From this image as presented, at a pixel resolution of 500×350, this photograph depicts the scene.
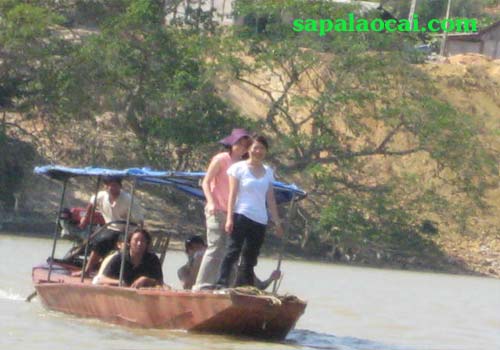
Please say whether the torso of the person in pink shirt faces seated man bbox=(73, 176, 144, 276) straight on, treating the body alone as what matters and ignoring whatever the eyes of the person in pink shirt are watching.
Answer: no

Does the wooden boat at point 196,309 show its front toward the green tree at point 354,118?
no

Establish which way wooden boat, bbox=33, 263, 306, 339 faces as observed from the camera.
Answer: facing the viewer and to the right of the viewer

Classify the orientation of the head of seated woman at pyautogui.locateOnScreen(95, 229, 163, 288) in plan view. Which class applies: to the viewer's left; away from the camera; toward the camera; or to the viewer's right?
toward the camera

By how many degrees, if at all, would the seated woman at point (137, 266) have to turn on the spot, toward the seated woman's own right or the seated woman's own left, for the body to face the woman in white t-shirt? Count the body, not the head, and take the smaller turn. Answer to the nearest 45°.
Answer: approximately 45° to the seated woman's own left

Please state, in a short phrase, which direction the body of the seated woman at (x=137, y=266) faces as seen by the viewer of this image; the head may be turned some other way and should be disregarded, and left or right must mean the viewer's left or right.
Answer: facing the viewer

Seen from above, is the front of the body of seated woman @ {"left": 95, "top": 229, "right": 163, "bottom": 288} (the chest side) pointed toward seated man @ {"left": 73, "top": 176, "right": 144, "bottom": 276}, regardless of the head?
no

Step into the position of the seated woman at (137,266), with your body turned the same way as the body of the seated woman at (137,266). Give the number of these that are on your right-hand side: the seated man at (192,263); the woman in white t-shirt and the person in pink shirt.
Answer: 0
